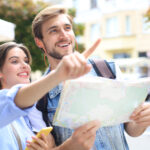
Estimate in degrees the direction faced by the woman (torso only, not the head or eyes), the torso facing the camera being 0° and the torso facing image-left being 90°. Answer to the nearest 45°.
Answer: approximately 315°

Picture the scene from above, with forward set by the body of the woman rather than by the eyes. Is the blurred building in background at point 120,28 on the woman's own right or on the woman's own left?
on the woman's own left

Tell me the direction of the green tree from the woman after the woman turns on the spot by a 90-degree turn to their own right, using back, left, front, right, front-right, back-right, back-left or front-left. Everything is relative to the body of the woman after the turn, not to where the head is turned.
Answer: back-right

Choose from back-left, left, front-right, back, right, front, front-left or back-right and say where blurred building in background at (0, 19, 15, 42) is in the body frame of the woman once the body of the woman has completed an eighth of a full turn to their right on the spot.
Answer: back
